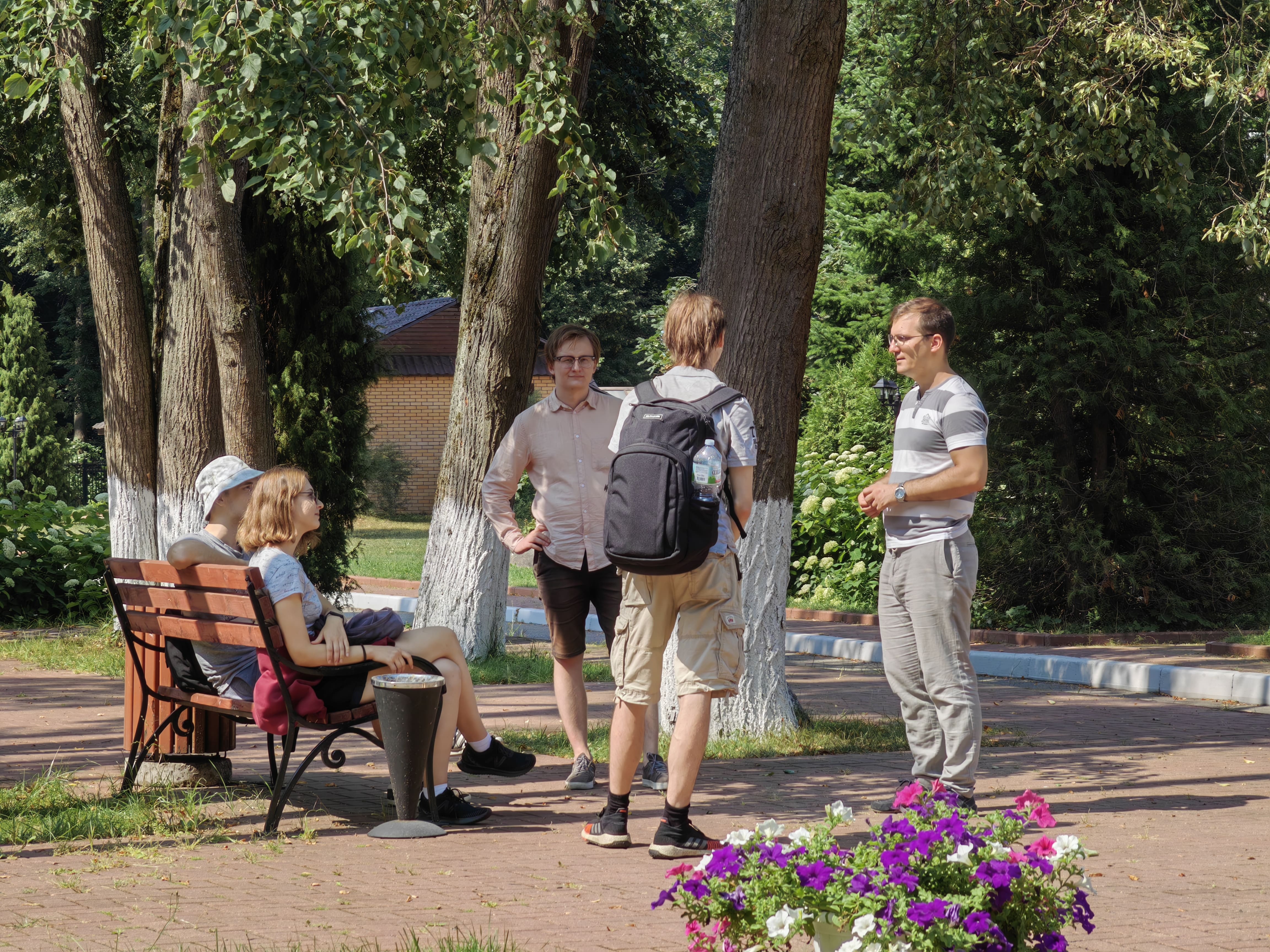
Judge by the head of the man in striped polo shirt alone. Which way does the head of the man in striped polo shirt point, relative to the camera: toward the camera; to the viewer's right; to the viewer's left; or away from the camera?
to the viewer's left

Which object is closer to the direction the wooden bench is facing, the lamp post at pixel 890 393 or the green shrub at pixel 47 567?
the lamp post

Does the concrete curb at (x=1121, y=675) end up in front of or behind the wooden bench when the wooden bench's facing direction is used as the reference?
in front

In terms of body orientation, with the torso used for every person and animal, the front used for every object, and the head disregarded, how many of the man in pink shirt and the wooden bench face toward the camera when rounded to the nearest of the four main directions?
1

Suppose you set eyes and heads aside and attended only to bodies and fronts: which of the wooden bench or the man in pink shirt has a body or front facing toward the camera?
the man in pink shirt

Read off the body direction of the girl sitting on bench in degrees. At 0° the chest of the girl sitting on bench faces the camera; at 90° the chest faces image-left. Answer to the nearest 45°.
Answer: approximately 270°

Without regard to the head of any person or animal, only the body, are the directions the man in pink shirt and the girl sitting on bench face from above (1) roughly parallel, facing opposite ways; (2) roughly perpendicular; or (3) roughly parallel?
roughly perpendicular

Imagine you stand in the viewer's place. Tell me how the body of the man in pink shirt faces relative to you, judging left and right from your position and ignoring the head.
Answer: facing the viewer

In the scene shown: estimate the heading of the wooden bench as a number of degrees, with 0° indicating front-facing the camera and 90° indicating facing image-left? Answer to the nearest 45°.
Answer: approximately 225°

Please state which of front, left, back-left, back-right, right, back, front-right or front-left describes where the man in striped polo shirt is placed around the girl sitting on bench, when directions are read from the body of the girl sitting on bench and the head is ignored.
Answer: front

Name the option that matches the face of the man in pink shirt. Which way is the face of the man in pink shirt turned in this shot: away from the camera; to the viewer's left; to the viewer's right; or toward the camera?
toward the camera

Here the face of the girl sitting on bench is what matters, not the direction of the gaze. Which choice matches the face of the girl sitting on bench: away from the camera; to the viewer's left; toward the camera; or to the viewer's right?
to the viewer's right

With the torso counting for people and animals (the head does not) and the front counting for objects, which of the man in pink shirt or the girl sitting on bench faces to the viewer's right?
the girl sitting on bench

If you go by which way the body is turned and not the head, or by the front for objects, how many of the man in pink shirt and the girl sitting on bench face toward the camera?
1

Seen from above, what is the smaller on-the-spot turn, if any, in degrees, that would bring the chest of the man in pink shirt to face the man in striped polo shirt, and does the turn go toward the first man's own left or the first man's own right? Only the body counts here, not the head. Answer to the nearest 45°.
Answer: approximately 45° to the first man's own left
